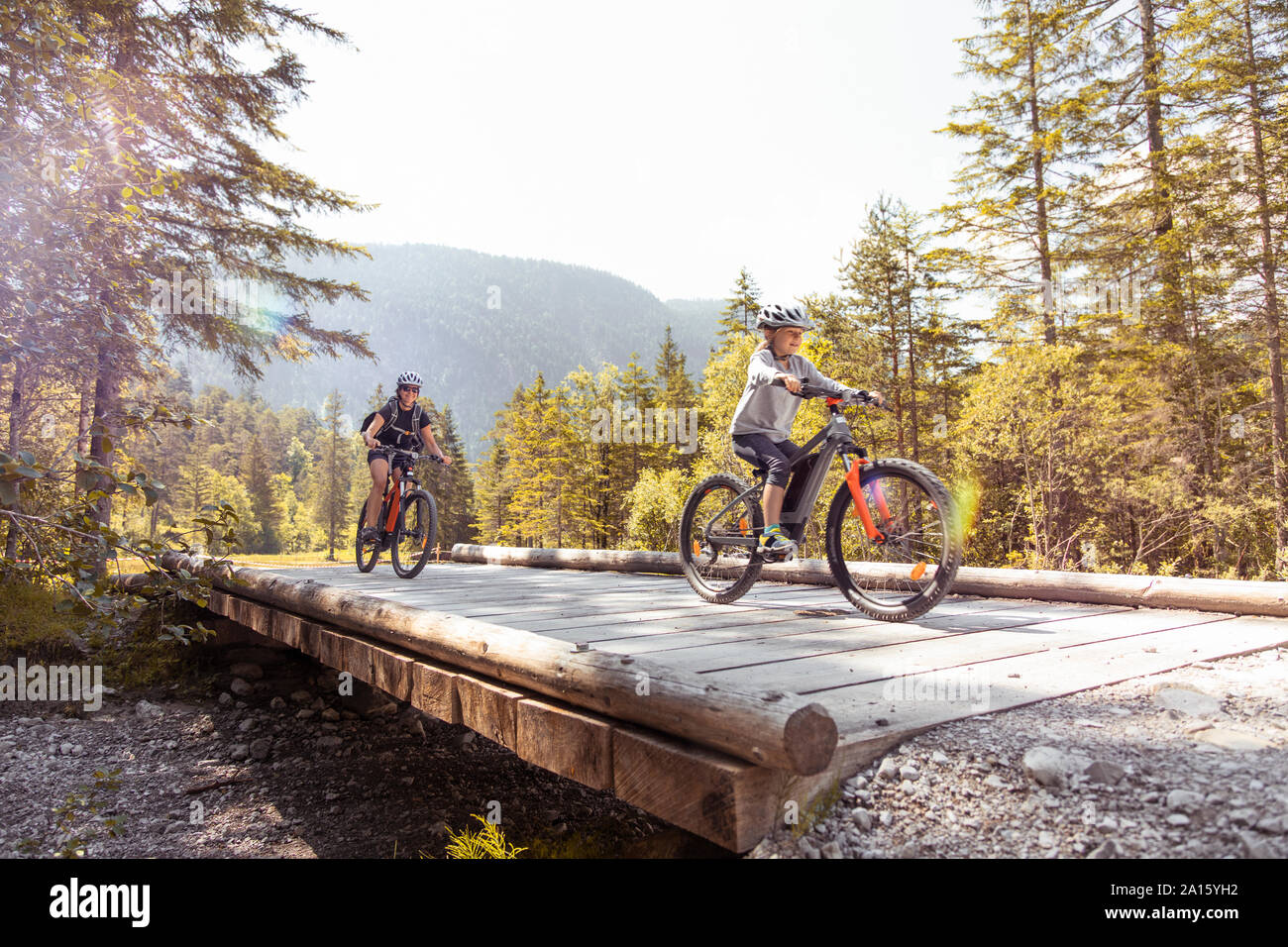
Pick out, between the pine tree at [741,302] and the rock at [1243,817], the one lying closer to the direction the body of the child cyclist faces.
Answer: the rock

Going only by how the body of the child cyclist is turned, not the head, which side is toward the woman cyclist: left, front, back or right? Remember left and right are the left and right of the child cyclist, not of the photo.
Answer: back

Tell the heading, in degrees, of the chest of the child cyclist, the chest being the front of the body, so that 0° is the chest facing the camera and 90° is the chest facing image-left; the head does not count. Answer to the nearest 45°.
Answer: approximately 315°

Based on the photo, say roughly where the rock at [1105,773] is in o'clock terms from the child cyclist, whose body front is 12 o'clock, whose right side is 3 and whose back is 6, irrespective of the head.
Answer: The rock is roughly at 1 o'clock from the child cyclist.

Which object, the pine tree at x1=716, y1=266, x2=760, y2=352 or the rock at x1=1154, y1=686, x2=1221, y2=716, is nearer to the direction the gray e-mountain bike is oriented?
the rock
